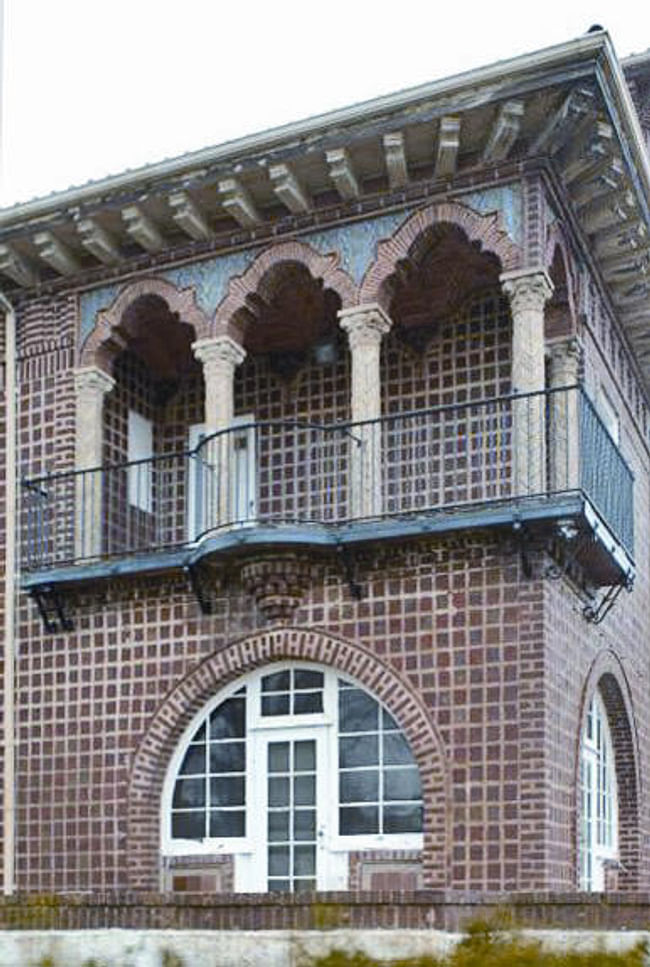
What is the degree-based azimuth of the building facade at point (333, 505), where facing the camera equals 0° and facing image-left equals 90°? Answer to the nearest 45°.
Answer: approximately 45°
